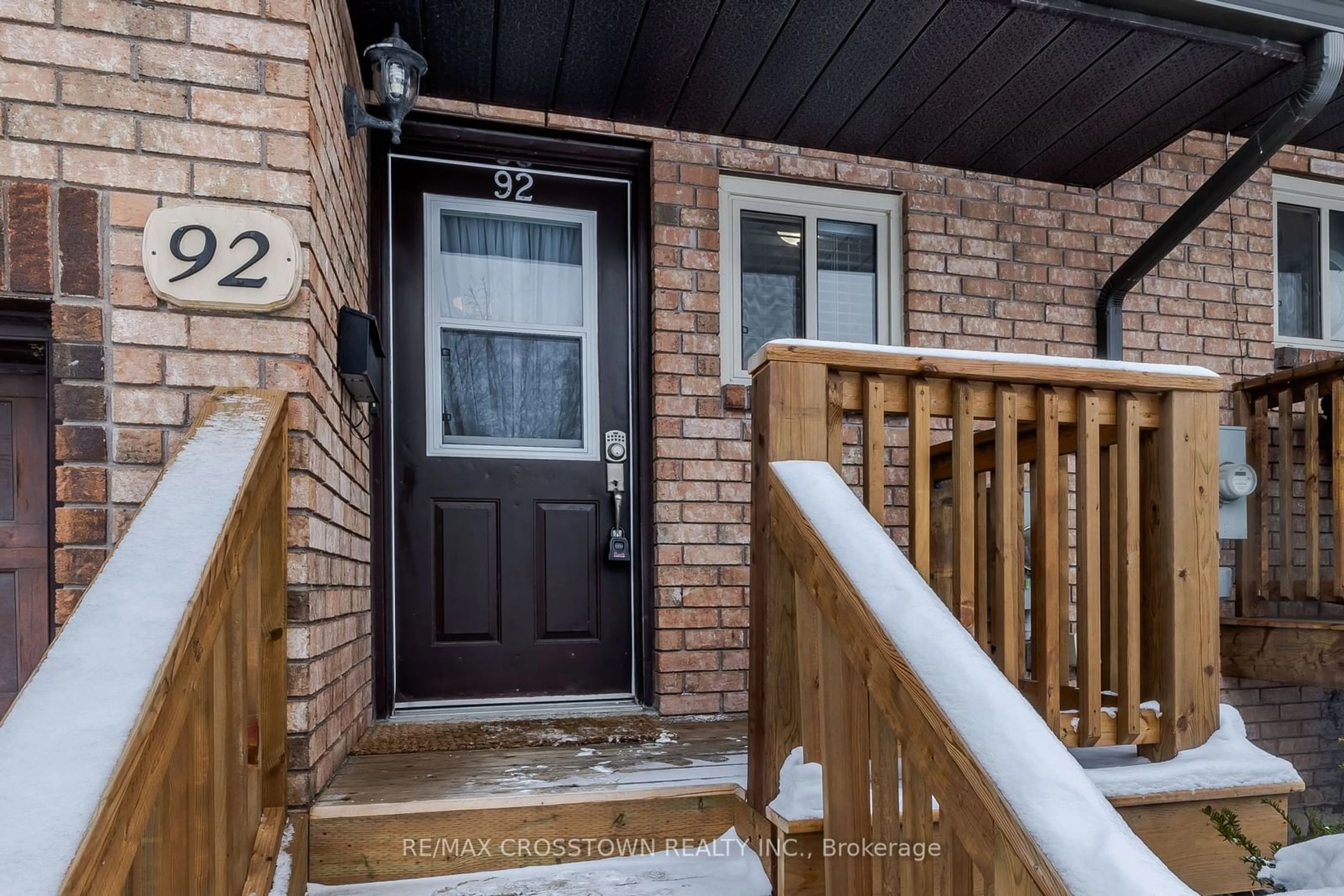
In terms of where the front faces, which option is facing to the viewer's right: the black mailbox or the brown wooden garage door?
the black mailbox

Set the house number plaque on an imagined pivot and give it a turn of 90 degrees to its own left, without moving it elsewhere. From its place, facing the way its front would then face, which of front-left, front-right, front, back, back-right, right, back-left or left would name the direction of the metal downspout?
front

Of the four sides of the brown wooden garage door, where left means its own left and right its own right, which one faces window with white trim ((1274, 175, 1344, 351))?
left

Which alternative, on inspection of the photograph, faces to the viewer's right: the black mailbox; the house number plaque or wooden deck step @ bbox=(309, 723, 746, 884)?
the black mailbox

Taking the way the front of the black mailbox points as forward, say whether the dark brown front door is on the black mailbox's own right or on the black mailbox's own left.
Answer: on the black mailbox's own left

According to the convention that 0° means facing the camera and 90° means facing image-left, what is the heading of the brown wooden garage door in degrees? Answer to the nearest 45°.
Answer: approximately 0°

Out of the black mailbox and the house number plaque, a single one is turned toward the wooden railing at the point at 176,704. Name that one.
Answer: the house number plaque

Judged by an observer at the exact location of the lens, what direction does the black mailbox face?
facing to the right of the viewer

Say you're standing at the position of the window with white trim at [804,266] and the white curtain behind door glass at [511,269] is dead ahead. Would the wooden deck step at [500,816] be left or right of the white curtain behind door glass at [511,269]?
left
